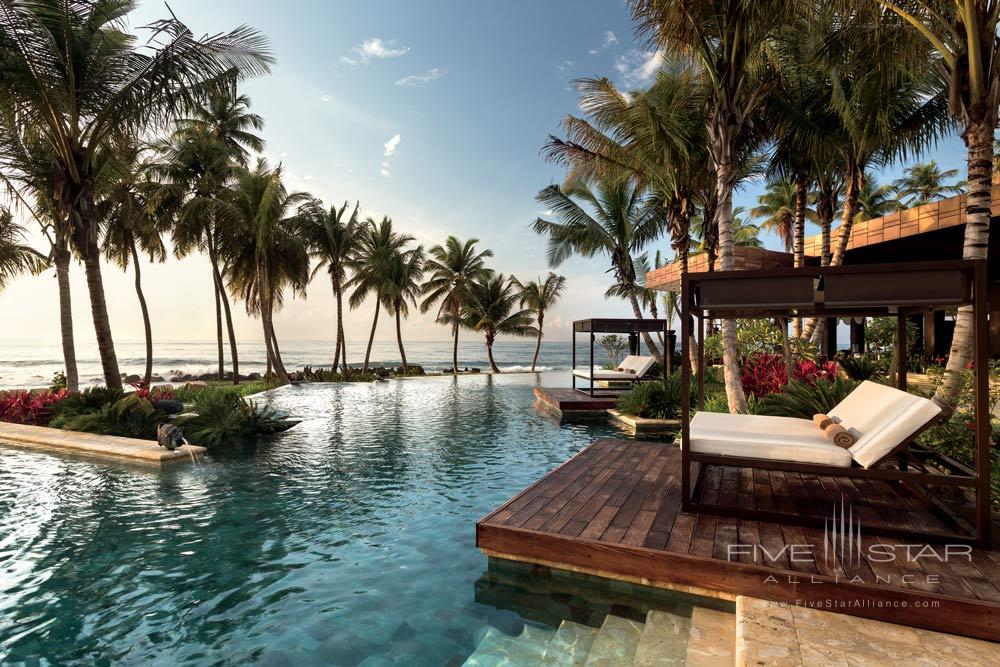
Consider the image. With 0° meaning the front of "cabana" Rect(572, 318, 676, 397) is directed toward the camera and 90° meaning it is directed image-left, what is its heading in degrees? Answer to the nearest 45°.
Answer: approximately 90°

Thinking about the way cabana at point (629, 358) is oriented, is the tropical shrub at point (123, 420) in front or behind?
in front

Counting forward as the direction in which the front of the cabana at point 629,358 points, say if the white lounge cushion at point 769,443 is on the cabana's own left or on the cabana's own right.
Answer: on the cabana's own left

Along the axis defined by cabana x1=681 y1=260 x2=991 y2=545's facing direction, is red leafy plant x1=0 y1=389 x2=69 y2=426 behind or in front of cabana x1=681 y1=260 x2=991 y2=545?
in front

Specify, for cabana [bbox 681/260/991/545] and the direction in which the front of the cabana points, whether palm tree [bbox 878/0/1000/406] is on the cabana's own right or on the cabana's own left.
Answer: on the cabana's own right

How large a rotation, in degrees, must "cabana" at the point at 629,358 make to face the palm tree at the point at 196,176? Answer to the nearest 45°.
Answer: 0° — it already faces it

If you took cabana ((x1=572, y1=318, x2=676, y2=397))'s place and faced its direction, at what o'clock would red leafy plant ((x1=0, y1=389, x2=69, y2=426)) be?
The red leafy plant is roughly at 11 o'clock from the cabana.

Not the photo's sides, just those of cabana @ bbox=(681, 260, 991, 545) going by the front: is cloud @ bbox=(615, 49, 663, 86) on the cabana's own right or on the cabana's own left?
on the cabana's own right

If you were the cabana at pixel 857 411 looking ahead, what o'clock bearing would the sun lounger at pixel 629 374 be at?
The sun lounger is roughly at 2 o'clock from the cabana.

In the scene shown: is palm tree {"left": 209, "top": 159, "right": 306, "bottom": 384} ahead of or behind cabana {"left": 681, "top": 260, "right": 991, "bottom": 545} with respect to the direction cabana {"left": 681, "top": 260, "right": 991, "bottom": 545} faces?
ahead

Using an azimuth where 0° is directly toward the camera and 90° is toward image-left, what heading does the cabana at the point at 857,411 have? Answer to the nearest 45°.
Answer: approximately 90°

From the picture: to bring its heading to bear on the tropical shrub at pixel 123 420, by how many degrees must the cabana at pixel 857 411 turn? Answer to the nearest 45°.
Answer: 0° — it already faces it

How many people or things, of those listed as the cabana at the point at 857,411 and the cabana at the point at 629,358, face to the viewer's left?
2
